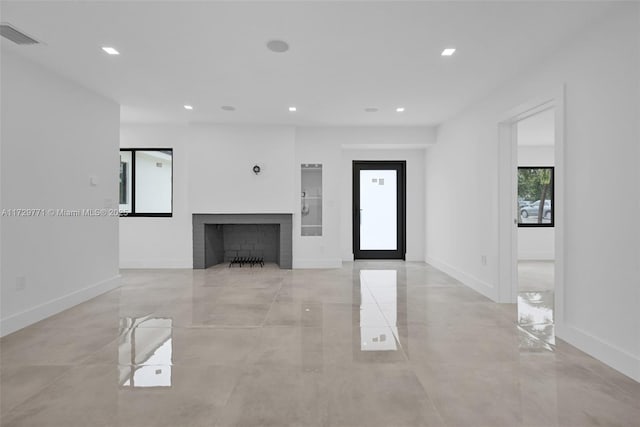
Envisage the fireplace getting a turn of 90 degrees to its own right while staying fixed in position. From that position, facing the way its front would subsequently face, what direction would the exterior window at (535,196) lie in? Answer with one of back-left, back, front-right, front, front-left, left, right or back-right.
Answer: back

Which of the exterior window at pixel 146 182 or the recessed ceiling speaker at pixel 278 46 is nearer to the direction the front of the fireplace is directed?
the recessed ceiling speaker

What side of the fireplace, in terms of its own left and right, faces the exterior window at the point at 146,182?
right

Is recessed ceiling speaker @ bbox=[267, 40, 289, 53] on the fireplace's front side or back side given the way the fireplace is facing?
on the front side

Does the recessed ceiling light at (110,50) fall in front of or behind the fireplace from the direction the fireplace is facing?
in front

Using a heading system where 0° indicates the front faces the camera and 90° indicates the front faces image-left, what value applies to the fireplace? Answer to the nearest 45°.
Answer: approximately 0°

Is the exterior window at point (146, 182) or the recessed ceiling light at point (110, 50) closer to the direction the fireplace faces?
the recessed ceiling light
